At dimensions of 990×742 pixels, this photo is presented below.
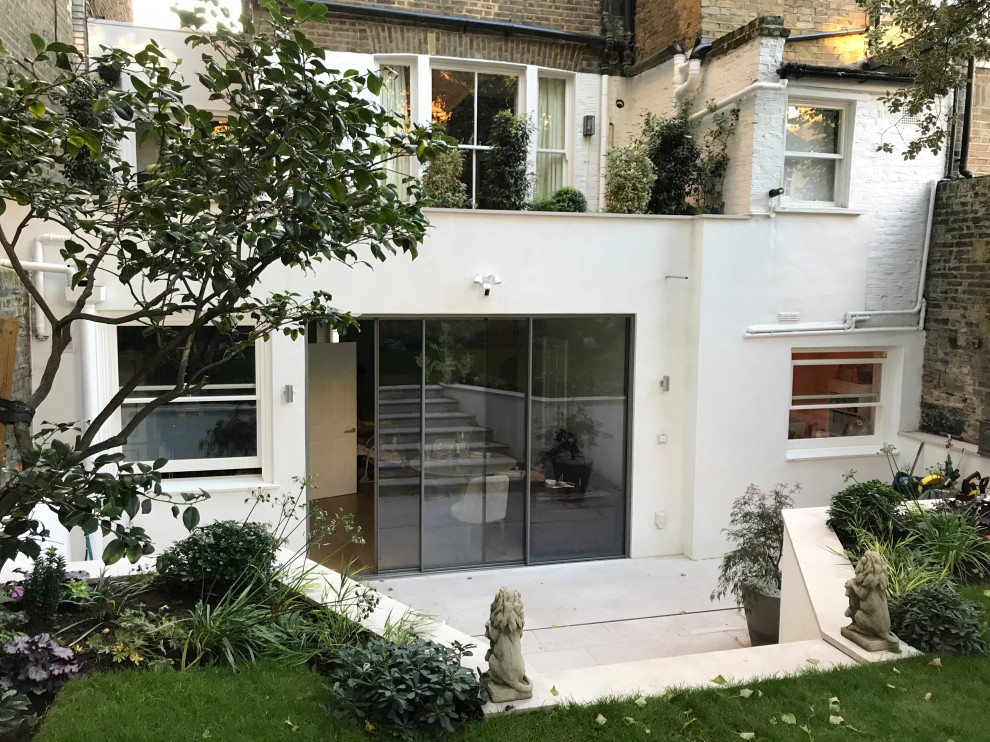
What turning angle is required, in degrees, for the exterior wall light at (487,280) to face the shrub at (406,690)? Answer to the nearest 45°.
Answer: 0° — it already faces it

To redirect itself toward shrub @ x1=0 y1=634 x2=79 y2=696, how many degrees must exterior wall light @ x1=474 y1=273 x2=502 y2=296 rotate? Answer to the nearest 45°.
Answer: approximately 45° to its right

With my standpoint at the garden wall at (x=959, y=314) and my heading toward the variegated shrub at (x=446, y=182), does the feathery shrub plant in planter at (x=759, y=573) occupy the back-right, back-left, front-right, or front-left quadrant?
front-left

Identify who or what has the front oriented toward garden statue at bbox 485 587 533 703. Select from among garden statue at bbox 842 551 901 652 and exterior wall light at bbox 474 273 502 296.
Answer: the exterior wall light

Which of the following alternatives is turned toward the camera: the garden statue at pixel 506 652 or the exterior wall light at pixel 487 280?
the exterior wall light

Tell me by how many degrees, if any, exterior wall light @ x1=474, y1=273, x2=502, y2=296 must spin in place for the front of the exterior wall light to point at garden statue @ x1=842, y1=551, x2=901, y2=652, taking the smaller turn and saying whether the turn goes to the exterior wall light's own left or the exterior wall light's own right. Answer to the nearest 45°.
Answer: approximately 45° to the exterior wall light's own left

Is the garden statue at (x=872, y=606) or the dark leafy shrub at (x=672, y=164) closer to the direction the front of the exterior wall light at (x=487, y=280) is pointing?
the garden statue

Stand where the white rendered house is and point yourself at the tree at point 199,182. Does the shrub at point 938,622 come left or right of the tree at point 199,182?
left

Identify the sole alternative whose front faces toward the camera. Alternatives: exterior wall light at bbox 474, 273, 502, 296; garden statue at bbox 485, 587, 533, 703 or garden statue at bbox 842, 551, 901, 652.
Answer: the exterior wall light

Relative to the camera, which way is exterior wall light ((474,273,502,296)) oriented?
toward the camera
